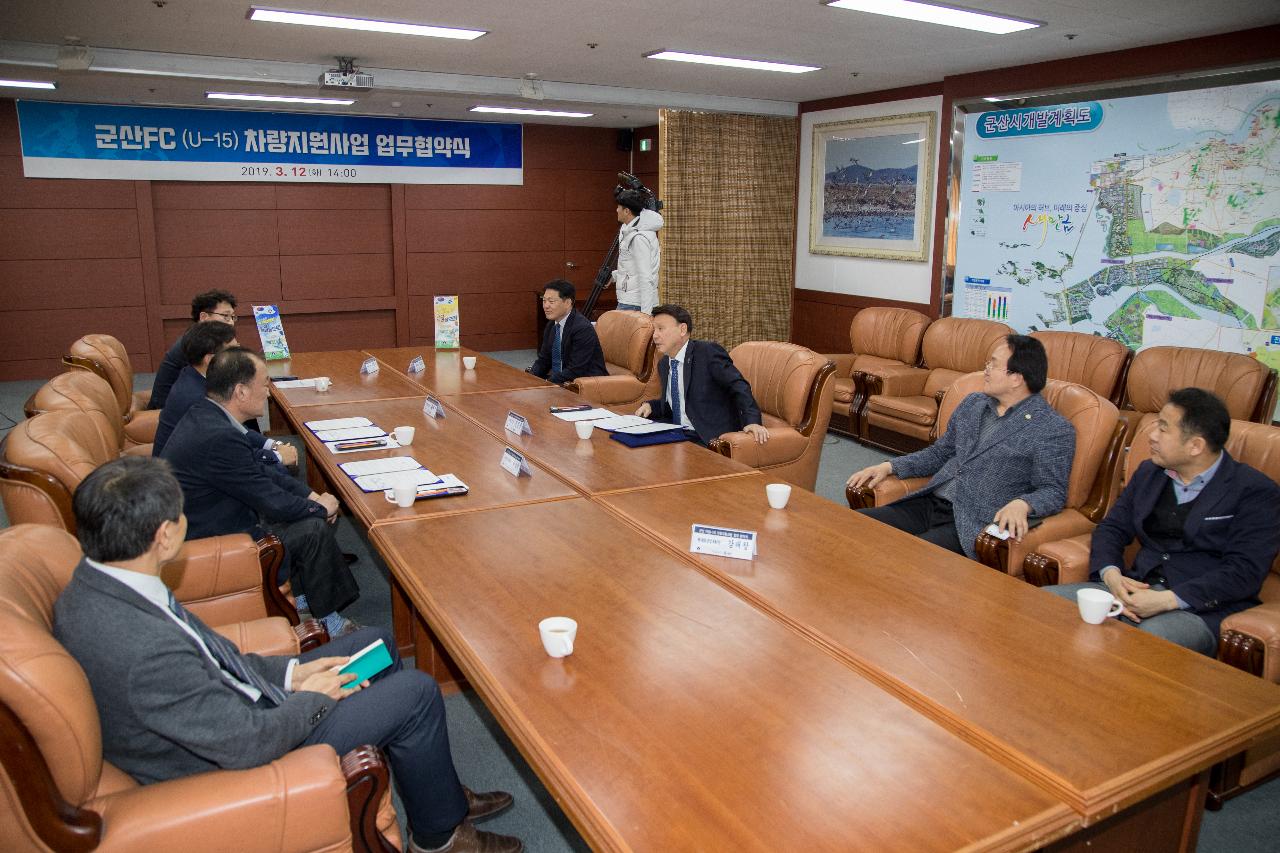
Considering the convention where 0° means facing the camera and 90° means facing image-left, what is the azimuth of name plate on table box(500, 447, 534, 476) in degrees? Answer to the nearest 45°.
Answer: approximately 45°

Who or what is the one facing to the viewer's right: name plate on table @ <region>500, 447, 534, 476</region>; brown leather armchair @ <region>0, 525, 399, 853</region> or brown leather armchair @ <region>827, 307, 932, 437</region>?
brown leather armchair @ <region>0, 525, 399, 853</region>

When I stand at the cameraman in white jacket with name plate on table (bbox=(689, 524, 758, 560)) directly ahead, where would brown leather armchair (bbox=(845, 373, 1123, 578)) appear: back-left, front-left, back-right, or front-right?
front-left

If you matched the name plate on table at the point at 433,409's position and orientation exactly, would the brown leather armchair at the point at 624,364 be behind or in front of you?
behind

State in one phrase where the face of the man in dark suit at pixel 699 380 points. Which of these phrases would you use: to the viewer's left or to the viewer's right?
to the viewer's left

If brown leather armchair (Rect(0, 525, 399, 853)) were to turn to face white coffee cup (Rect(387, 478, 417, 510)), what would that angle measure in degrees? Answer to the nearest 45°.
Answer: approximately 45° to its left

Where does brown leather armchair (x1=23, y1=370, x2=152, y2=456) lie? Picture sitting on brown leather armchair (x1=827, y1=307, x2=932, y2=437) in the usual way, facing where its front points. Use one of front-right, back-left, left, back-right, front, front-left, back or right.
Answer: front

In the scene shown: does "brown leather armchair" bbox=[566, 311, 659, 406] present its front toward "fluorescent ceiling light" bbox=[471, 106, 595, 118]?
no

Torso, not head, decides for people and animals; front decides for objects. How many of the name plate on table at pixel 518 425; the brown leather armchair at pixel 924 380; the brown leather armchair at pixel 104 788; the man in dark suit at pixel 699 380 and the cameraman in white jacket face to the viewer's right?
1

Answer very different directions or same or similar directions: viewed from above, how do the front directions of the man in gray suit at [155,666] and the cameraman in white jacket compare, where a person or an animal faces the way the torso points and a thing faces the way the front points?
very different directions

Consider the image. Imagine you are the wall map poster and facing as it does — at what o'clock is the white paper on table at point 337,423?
The white paper on table is roughly at 12 o'clock from the wall map poster.

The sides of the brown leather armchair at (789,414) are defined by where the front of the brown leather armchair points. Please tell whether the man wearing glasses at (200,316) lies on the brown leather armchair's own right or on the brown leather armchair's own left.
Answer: on the brown leather armchair's own right

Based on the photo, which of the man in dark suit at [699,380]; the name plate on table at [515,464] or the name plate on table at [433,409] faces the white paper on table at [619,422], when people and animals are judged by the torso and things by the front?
the man in dark suit

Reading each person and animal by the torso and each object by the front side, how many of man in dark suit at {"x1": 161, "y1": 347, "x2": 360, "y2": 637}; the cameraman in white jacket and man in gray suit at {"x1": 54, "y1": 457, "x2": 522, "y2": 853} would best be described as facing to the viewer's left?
1

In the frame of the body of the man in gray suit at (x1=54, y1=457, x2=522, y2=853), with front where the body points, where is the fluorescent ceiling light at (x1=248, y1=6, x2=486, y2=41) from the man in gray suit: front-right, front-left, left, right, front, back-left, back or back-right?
left

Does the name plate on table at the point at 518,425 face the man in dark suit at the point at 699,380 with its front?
no

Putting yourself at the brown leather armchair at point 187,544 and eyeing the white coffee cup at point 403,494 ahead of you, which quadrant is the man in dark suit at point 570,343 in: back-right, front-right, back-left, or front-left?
front-left

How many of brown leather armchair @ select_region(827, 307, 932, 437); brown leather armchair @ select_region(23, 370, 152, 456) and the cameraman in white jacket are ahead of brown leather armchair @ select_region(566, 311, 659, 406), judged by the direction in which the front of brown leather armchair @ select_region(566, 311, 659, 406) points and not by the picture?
1

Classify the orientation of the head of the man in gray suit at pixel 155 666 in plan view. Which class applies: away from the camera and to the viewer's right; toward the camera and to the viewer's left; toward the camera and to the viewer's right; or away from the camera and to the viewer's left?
away from the camera and to the viewer's right
